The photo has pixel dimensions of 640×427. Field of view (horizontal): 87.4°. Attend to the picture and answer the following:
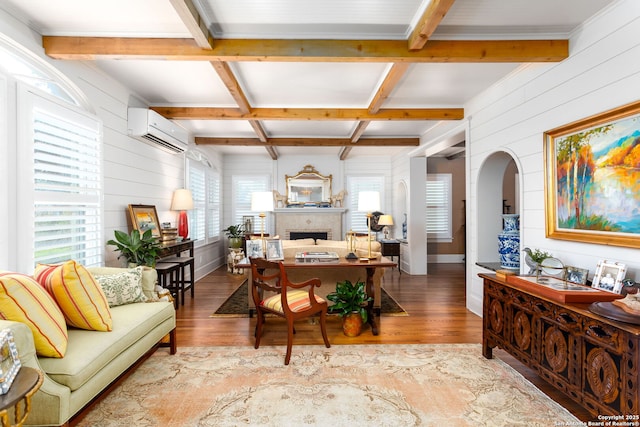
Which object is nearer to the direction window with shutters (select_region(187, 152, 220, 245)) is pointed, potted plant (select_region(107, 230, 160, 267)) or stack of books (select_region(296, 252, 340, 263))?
the stack of books

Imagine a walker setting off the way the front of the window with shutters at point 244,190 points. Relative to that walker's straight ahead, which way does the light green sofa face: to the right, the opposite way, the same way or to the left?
to the left

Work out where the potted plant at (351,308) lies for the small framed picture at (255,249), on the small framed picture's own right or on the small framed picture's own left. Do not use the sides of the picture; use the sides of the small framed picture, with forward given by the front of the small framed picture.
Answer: on the small framed picture's own left

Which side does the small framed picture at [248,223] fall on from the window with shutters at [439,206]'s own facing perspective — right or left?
on its right

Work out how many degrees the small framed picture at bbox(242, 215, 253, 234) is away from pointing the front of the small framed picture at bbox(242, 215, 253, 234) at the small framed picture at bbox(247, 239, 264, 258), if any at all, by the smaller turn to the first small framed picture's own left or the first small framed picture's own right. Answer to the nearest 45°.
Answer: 0° — it already faces it

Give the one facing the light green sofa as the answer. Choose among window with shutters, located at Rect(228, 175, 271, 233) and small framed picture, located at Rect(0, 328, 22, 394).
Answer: the window with shutters

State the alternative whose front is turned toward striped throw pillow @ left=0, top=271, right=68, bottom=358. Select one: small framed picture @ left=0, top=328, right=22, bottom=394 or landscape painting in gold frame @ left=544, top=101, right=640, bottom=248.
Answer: the landscape painting in gold frame

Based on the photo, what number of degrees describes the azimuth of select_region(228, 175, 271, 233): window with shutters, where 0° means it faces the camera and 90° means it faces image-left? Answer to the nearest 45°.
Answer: approximately 0°

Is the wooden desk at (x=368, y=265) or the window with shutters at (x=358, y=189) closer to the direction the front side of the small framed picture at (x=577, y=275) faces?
the wooden desk

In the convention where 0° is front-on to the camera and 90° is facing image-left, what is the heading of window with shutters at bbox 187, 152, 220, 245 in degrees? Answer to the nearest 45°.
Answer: approximately 315°

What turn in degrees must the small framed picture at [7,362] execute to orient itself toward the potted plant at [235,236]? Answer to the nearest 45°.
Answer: approximately 90° to its left

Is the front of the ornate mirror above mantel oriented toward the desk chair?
yes
